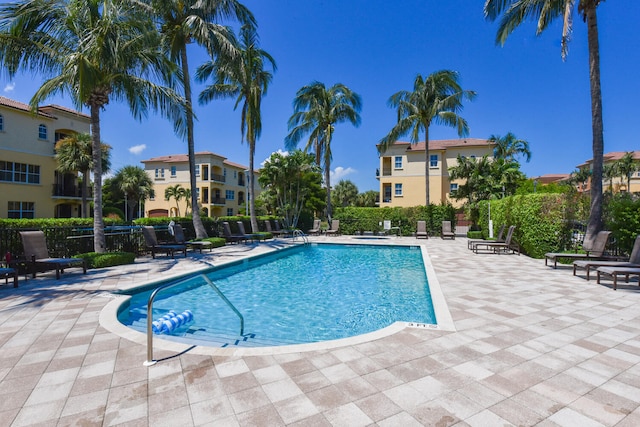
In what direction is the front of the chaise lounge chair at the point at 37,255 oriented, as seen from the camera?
facing the viewer and to the right of the viewer

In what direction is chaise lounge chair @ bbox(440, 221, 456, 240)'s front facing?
toward the camera

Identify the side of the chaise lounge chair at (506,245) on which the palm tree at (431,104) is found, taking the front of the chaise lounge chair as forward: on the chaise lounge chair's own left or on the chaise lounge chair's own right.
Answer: on the chaise lounge chair's own right

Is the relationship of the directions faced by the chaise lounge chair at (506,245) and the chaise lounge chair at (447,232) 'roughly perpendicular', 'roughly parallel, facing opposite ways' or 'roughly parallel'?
roughly perpendicular

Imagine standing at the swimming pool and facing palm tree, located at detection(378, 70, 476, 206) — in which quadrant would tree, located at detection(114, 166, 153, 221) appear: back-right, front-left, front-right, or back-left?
front-left

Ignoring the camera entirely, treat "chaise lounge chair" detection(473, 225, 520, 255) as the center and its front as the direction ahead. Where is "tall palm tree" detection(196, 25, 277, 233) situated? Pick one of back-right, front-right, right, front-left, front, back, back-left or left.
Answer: front

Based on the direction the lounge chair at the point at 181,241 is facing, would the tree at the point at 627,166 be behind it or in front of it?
in front

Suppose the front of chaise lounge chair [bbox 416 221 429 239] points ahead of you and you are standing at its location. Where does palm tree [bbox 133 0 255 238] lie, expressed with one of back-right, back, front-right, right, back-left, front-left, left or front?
front-right

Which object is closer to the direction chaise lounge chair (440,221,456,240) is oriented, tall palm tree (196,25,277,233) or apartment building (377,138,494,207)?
the tall palm tree

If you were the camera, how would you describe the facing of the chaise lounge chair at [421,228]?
facing the viewer

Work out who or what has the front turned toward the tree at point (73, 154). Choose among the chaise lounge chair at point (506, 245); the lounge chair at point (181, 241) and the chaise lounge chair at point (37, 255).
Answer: the chaise lounge chair at point (506, 245)

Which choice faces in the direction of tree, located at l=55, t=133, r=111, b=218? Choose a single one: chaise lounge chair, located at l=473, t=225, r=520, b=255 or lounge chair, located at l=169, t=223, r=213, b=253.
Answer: the chaise lounge chair

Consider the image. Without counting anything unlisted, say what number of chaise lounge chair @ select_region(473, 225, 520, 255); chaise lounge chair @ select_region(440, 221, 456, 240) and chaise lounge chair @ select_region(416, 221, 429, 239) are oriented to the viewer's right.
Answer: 0

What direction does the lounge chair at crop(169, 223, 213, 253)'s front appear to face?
to the viewer's right

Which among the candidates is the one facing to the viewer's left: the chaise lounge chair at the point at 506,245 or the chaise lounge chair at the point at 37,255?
the chaise lounge chair at the point at 506,245

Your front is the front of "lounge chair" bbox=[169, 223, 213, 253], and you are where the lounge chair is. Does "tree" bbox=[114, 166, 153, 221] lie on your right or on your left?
on your left

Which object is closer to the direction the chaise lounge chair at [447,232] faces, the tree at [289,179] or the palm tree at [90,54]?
the palm tree

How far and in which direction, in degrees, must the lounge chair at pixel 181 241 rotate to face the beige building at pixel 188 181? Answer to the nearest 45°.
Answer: approximately 90° to its left

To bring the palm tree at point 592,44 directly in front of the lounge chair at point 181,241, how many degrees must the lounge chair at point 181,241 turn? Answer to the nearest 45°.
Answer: approximately 45° to its right

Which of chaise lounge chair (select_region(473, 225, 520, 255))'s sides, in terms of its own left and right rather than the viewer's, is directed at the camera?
left

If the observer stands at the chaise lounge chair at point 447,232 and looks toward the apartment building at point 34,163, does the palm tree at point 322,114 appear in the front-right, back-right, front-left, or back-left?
front-right
